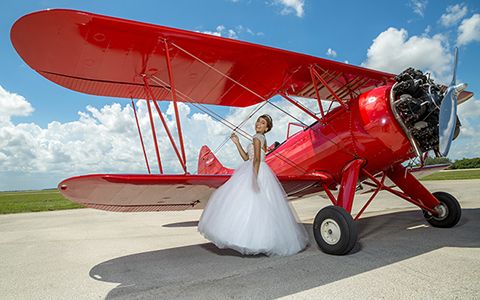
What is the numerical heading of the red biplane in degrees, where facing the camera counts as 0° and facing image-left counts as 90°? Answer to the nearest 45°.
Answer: approximately 315°
